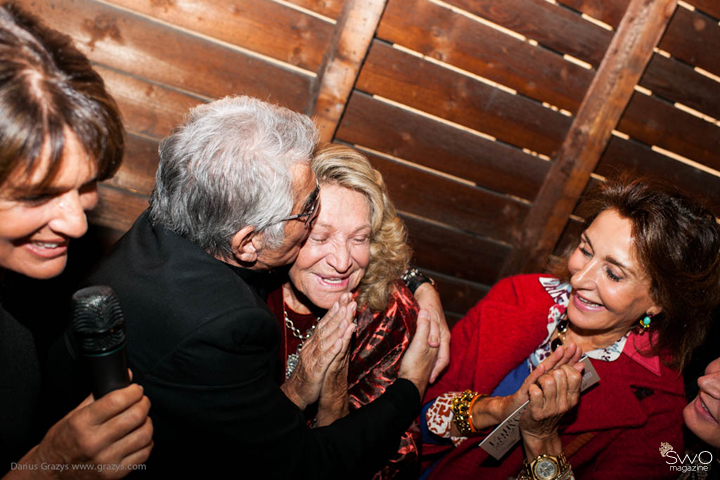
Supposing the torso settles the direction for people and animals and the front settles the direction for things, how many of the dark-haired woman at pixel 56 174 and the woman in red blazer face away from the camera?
0

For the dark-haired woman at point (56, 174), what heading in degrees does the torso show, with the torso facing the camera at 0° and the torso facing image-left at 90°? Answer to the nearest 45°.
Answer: approximately 315°

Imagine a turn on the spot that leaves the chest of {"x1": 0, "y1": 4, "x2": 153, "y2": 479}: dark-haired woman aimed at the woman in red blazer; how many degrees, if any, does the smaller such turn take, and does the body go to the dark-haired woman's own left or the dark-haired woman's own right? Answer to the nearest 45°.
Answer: approximately 45° to the dark-haired woman's own left

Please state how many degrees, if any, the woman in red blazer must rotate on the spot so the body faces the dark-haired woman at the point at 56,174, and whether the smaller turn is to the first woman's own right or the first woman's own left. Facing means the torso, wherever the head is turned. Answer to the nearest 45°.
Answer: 0° — they already face them

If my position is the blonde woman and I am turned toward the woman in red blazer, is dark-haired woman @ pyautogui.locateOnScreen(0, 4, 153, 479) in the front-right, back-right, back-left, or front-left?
back-right

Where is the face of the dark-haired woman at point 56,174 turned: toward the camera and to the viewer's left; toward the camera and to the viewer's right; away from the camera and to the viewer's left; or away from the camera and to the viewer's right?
toward the camera and to the viewer's right
